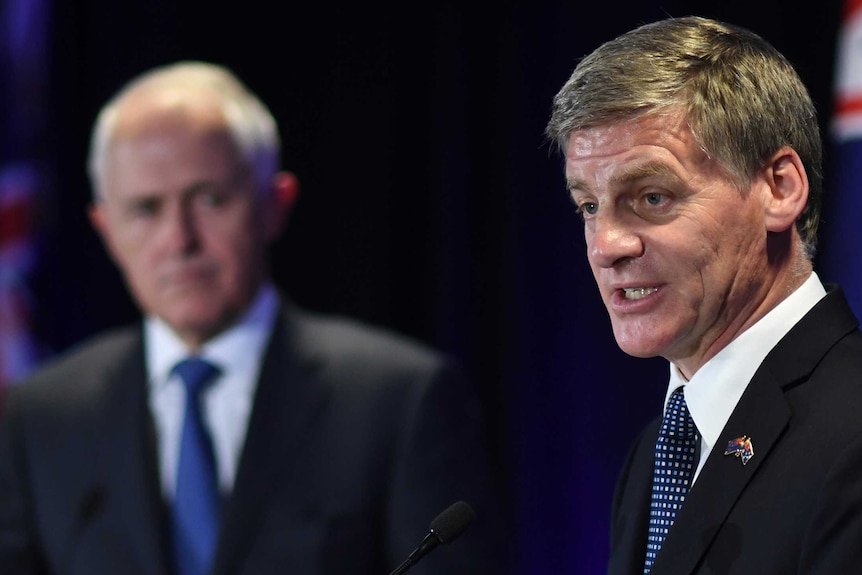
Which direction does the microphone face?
to the viewer's right

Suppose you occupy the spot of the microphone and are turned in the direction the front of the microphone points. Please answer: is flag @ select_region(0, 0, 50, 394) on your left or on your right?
on your left

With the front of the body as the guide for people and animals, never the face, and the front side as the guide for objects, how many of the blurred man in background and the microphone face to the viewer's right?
1

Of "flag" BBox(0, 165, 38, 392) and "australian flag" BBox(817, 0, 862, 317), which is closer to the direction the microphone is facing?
the australian flag

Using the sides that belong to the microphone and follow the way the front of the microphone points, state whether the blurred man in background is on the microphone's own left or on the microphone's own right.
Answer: on the microphone's own left

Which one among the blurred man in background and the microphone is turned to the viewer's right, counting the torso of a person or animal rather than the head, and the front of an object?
the microphone

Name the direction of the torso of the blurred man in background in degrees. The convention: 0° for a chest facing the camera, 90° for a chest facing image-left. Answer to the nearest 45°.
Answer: approximately 0°

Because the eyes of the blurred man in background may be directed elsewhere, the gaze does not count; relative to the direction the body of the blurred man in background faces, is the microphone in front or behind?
in front

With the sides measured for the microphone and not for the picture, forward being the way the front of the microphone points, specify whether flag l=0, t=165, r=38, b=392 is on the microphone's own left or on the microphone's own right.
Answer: on the microphone's own left

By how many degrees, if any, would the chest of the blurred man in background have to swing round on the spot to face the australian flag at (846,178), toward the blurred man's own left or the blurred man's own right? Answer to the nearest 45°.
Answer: approximately 90° to the blurred man's own left

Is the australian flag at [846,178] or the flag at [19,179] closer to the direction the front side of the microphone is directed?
the australian flag
